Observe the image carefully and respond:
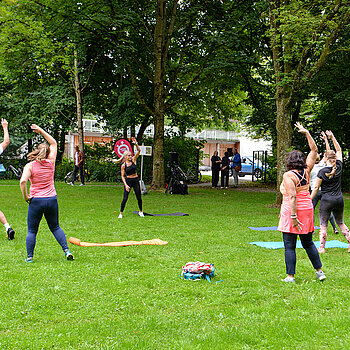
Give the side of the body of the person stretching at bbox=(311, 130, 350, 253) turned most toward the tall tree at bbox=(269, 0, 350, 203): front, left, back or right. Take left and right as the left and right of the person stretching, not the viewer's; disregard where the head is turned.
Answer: front

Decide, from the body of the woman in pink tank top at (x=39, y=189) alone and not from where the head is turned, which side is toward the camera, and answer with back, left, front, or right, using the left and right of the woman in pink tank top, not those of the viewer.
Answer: back

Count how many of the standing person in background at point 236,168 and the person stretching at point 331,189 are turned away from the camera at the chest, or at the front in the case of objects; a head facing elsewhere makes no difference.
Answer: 1

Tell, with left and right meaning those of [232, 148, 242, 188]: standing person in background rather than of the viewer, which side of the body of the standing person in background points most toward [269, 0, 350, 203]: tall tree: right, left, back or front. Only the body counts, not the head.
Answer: left

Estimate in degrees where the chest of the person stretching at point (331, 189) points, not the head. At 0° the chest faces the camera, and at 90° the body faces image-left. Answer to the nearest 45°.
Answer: approximately 180°

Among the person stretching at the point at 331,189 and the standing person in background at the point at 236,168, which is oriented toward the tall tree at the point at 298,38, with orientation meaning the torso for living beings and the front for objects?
the person stretching

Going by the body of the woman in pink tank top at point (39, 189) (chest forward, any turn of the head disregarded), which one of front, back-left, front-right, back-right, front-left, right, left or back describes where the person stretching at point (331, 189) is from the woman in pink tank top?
right

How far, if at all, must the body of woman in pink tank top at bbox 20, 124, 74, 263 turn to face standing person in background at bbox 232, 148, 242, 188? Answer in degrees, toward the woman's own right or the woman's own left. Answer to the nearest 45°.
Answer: approximately 45° to the woman's own right

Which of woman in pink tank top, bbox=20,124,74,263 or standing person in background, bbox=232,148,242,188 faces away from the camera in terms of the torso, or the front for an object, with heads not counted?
the woman in pink tank top

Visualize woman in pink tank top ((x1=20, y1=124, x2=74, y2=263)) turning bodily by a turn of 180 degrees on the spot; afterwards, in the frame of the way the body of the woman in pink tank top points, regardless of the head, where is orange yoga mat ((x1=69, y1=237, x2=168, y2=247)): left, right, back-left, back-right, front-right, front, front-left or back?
back-left

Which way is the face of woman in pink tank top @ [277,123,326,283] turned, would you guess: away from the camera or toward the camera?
away from the camera

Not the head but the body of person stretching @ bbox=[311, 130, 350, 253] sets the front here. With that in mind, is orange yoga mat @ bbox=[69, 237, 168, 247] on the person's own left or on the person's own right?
on the person's own left

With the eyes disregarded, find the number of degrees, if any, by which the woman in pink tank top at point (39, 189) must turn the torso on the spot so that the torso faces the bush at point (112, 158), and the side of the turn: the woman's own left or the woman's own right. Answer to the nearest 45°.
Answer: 0° — they already face it
